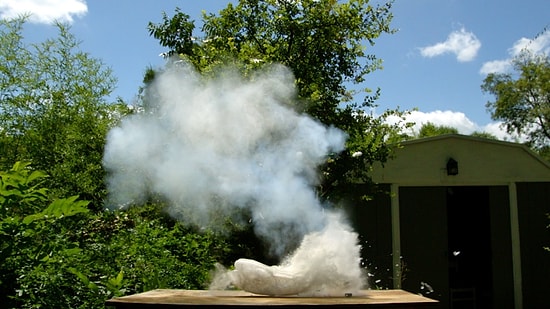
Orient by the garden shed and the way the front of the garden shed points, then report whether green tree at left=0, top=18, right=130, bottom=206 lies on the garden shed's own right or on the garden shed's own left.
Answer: on the garden shed's own right

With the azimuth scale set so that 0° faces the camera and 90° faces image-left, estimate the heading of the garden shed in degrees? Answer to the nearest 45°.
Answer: approximately 0°

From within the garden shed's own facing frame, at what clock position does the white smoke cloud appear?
The white smoke cloud is roughly at 1 o'clock from the garden shed.

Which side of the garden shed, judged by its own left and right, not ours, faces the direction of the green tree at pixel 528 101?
back

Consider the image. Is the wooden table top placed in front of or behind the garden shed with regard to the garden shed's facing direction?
in front

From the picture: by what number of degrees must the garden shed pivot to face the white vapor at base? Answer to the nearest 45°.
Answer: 0° — it already faces it

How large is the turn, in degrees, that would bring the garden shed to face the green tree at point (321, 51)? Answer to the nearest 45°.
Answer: approximately 45° to its right
